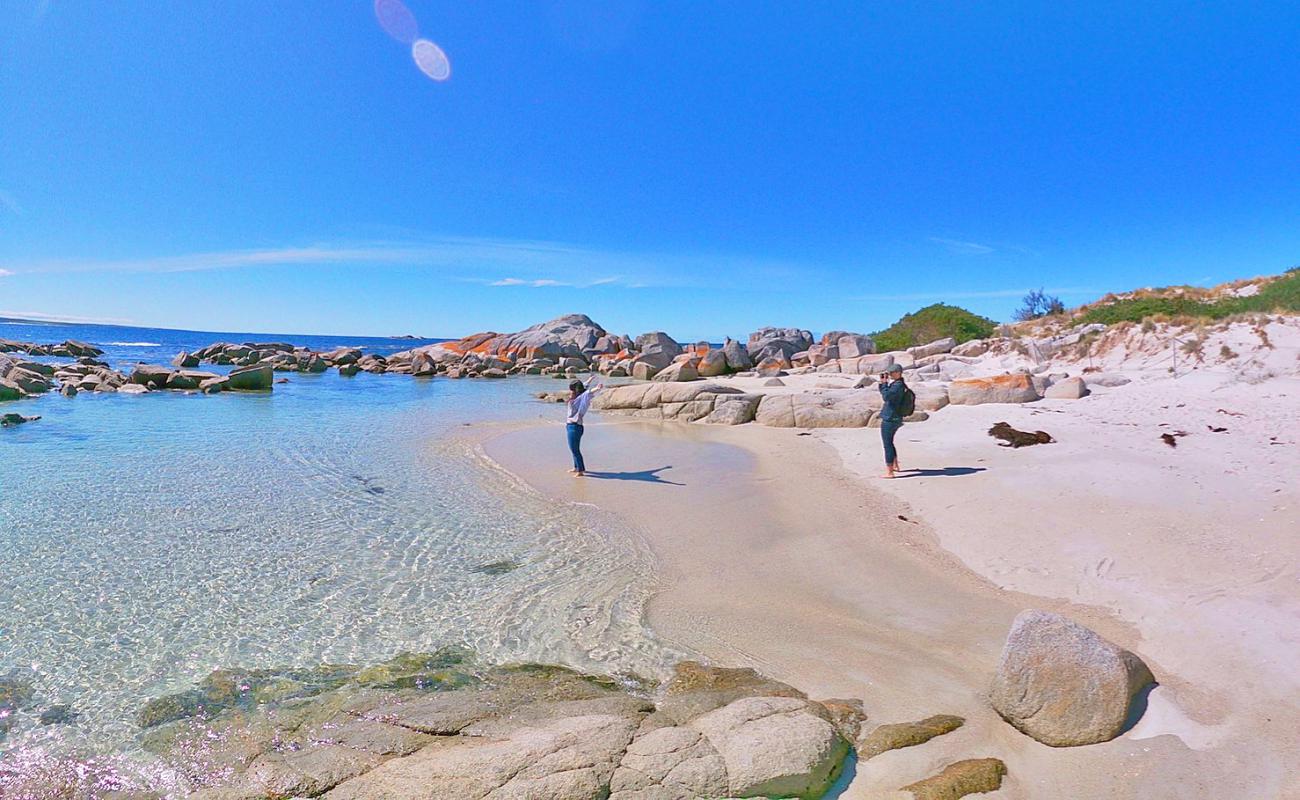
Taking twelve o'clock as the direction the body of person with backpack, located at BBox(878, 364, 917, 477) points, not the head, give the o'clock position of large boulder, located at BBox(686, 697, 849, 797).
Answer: The large boulder is roughly at 9 o'clock from the person with backpack.

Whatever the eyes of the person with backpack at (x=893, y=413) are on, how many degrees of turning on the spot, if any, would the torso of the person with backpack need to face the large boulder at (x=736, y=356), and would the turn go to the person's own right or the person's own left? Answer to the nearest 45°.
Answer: approximately 90° to the person's own right

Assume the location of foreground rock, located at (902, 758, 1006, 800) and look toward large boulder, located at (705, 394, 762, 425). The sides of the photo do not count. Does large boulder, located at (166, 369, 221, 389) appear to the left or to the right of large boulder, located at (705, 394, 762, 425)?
left

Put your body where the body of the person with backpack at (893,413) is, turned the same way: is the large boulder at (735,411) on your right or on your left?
on your right

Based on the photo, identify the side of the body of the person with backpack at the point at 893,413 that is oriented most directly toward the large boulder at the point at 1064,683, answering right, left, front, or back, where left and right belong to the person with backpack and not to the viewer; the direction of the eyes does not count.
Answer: left

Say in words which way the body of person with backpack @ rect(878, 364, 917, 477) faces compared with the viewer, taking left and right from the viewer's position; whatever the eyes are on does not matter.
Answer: facing to the left of the viewer

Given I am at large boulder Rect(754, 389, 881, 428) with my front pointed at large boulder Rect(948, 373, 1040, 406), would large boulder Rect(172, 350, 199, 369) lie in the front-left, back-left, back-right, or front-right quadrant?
back-left

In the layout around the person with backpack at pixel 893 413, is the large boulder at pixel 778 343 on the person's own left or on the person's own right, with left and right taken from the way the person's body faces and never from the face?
on the person's own right

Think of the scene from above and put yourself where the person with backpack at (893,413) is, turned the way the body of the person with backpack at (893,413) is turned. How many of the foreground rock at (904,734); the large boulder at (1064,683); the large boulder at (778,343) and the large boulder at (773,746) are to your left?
3

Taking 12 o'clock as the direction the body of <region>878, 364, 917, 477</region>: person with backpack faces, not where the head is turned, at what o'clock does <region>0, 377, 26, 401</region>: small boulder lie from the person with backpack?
The small boulder is roughly at 12 o'clock from the person with backpack.

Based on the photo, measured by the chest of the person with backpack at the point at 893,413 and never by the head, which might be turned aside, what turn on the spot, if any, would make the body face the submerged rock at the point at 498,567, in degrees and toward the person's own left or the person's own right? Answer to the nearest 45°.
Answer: approximately 45° to the person's own left

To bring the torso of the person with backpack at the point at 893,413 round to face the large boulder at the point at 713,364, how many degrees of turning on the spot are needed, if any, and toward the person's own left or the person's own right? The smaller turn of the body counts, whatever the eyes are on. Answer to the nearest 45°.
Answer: approximately 90° to the person's own right

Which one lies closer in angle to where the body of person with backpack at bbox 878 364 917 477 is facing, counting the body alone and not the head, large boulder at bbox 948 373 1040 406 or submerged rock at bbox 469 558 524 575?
the submerged rock

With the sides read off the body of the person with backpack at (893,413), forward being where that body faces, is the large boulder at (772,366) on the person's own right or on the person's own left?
on the person's own right
